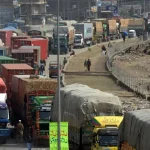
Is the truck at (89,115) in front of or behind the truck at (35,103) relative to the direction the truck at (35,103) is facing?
in front

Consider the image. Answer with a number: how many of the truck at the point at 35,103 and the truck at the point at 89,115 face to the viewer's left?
0

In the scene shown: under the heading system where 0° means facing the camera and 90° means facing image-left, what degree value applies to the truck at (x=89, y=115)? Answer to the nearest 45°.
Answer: approximately 315°

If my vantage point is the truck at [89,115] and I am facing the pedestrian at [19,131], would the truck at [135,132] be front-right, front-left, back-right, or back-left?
back-left

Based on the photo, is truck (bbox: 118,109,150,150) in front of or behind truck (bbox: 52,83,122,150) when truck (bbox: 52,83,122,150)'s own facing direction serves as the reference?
in front
